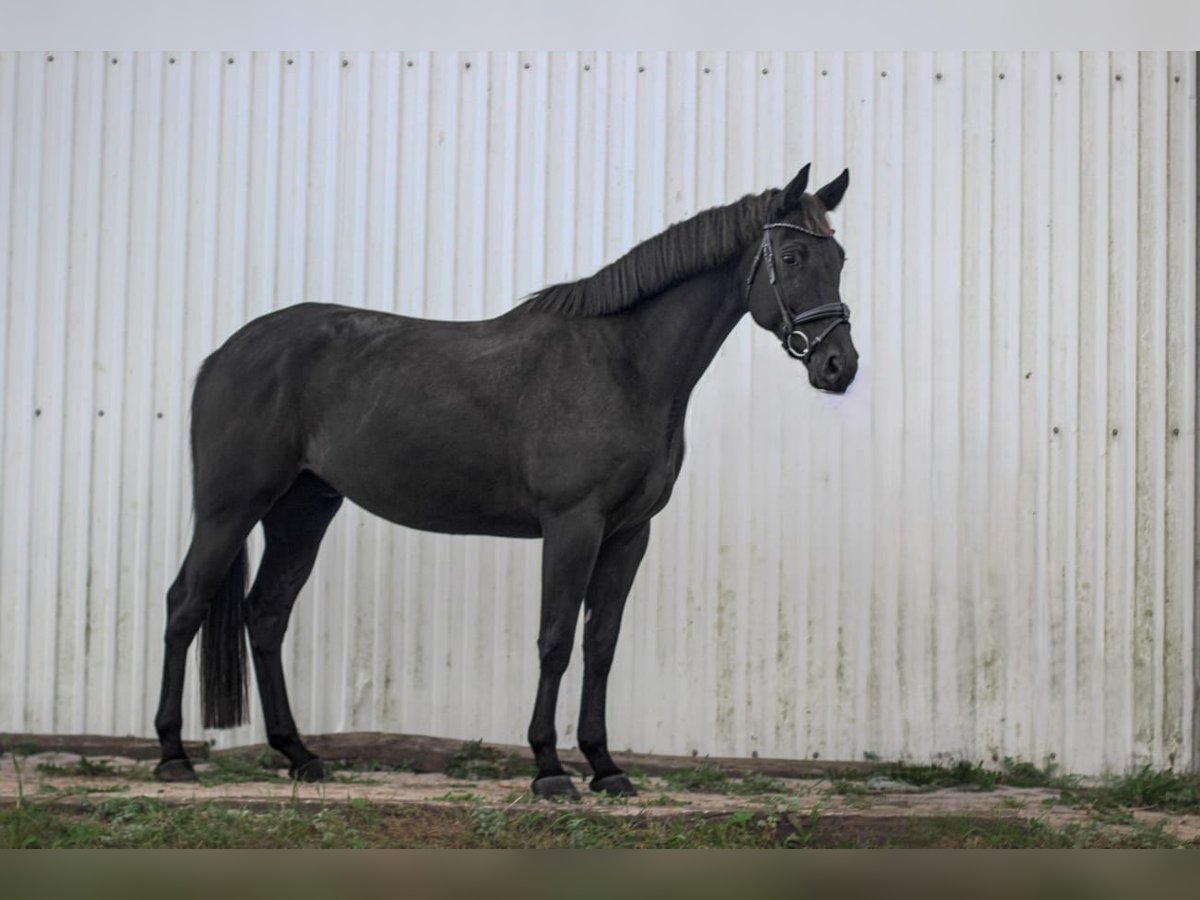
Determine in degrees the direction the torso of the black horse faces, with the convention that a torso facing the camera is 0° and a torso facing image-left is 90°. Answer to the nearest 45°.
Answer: approximately 270°
